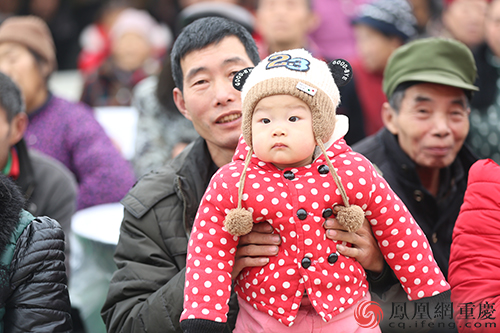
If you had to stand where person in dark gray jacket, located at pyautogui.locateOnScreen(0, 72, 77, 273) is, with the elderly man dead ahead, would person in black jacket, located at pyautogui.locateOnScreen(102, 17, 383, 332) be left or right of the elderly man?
right

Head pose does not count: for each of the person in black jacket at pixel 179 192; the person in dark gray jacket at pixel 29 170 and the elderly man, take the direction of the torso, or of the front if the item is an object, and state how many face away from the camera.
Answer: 0

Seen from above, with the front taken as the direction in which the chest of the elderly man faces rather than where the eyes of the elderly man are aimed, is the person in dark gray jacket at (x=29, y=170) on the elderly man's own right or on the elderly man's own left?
on the elderly man's own right

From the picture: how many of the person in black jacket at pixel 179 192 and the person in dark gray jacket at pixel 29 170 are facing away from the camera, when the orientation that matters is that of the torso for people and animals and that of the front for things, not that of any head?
0

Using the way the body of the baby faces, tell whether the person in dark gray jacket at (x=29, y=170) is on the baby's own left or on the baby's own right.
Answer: on the baby's own right

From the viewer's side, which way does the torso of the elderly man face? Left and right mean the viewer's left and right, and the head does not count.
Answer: facing the viewer and to the right of the viewer

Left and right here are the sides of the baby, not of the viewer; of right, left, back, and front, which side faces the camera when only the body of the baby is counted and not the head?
front

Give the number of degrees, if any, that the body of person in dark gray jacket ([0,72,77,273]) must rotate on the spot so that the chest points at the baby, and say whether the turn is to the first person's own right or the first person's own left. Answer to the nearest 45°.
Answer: approximately 90° to the first person's own left

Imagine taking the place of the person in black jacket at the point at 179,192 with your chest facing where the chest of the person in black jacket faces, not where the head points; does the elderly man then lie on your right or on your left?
on your left

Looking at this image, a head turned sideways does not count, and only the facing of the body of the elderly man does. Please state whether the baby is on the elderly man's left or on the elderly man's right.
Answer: on the elderly man's right

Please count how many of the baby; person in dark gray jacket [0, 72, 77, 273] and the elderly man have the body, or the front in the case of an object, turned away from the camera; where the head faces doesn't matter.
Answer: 0

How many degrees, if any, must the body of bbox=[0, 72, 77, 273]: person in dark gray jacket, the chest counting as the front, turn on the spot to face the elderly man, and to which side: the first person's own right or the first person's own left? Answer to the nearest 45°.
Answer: approximately 90° to the first person's own left
